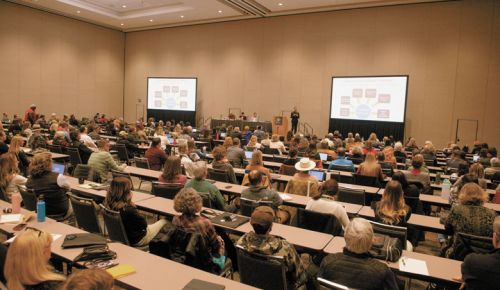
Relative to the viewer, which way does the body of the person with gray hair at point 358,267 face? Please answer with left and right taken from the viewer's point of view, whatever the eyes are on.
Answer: facing away from the viewer

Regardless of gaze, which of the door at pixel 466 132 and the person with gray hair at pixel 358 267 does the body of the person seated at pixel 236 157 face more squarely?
the door

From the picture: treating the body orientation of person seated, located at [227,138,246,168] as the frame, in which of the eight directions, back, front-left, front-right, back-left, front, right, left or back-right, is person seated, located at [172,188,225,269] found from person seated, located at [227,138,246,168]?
back

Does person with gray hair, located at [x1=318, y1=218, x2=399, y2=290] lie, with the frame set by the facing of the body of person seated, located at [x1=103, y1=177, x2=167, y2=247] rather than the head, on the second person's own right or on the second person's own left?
on the second person's own right

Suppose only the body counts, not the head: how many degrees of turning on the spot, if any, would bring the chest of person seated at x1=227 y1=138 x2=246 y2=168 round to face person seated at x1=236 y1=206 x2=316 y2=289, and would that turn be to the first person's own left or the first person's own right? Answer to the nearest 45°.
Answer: approximately 180°

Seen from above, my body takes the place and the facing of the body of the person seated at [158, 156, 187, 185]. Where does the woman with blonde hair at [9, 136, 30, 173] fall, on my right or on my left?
on my left

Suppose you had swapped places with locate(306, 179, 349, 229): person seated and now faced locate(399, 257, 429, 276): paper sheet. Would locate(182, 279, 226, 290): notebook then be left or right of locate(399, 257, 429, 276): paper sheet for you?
right

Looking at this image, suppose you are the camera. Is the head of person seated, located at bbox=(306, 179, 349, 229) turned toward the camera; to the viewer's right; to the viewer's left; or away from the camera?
away from the camera

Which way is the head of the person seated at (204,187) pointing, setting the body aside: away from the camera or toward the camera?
away from the camera

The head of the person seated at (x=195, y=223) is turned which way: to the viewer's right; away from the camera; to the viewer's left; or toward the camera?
away from the camera

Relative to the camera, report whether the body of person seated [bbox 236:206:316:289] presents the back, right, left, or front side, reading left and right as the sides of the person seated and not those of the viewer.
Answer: back

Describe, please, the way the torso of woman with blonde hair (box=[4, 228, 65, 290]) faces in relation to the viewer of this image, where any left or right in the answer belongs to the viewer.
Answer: facing away from the viewer and to the right of the viewer

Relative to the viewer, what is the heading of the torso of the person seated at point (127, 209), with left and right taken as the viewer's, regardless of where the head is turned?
facing away from the viewer and to the right of the viewer

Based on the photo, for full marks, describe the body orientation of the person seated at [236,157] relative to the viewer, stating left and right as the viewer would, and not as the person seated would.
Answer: facing away from the viewer

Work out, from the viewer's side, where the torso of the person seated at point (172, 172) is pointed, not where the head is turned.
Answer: away from the camera

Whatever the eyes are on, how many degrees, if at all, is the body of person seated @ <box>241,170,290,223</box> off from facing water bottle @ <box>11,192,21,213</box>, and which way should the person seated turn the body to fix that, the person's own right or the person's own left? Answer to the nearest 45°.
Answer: approximately 135° to the person's own left
